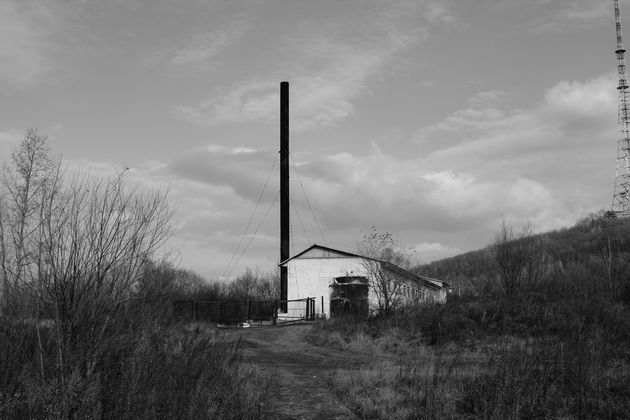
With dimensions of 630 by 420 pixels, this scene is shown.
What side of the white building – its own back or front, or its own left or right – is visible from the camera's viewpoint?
front

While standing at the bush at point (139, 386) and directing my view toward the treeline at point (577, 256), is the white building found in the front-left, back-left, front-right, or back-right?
front-left

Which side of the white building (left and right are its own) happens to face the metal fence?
right

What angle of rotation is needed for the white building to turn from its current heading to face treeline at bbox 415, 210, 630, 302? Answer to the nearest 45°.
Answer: approximately 90° to its left

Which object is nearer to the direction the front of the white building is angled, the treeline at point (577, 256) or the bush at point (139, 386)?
the bush

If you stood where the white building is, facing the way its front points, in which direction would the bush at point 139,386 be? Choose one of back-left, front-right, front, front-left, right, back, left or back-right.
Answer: front
